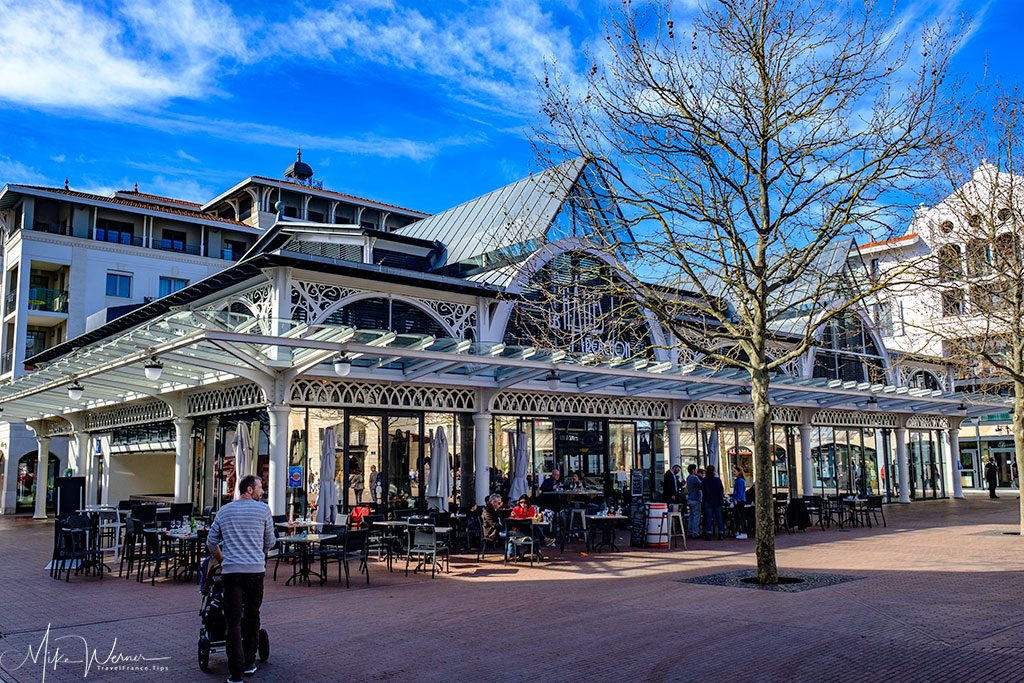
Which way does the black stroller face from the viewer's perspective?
away from the camera

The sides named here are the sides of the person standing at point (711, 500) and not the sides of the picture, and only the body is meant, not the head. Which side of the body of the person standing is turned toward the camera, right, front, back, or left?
back

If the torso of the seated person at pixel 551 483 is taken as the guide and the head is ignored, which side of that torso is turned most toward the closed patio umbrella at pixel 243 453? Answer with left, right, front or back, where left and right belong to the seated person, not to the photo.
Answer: right

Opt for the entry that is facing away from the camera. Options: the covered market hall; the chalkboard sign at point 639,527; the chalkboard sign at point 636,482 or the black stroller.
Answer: the black stroller

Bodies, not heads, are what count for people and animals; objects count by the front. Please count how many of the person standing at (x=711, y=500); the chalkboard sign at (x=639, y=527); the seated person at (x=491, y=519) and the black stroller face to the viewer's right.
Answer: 1

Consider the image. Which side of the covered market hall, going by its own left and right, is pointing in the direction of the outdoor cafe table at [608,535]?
front

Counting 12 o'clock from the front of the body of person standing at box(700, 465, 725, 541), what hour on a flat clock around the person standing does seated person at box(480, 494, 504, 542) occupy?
The seated person is roughly at 8 o'clock from the person standing.

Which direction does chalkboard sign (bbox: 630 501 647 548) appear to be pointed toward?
toward the camera

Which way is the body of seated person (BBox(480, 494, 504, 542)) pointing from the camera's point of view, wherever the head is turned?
to the viewer's right

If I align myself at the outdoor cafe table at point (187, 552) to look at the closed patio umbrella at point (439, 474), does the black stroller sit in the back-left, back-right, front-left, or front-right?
back-right

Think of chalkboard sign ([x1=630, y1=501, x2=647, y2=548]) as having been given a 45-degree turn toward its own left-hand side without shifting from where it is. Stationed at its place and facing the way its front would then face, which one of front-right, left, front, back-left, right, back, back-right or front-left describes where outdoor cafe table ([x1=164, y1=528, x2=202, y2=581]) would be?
right

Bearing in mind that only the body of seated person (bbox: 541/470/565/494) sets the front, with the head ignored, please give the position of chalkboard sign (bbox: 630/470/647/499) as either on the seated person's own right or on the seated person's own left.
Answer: on the seated person's own left

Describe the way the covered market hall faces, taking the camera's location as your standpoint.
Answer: facing the viewer and to the right of the viewer

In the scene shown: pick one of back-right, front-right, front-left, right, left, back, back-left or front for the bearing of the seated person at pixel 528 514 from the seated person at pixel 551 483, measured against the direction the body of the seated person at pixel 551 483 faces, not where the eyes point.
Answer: front-right
